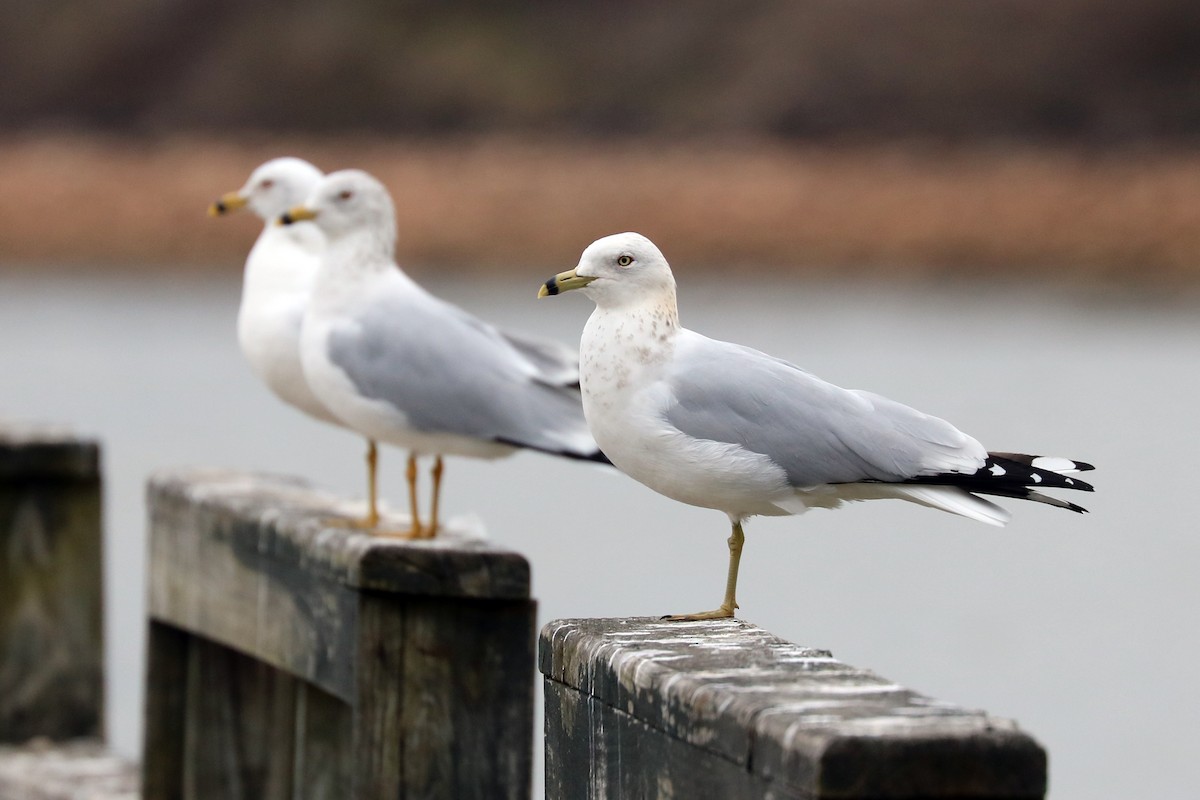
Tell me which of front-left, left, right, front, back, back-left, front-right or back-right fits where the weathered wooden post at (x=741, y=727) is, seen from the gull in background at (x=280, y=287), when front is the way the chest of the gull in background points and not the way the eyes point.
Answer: left

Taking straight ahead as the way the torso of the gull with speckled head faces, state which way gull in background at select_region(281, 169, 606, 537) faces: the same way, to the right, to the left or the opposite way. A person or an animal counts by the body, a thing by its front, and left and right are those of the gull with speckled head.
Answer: the same way

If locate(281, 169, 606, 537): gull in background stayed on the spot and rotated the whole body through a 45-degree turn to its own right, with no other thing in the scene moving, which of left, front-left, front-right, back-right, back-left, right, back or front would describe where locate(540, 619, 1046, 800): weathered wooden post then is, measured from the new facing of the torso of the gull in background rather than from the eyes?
back-left

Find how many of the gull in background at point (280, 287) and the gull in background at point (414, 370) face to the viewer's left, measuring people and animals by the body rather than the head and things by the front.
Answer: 2

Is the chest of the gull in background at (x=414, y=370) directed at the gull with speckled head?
no

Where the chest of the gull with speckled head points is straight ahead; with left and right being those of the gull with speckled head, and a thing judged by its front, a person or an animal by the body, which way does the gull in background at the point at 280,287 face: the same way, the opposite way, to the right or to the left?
the same way

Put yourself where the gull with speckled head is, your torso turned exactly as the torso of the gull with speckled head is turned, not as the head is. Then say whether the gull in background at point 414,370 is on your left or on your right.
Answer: on your right

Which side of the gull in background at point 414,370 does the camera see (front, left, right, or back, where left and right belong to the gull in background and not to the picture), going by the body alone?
left

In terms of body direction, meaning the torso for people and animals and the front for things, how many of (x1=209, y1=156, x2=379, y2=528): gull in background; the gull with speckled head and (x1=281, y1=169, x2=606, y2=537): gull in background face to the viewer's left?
3

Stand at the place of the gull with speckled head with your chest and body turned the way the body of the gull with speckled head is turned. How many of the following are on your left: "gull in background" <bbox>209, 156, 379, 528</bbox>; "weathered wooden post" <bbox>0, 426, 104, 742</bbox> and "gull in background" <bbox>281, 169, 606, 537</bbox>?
0

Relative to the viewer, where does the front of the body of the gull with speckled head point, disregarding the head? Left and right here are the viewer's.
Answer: facing to the left of the viewer

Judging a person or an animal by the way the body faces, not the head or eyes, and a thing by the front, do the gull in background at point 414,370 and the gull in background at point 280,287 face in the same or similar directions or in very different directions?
same or similar directions

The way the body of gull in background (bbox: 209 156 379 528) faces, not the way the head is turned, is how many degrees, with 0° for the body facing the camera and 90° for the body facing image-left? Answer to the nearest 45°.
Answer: approximately 90°
